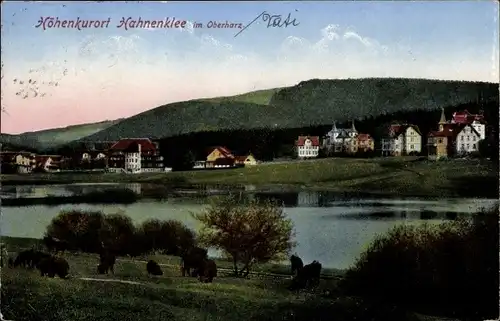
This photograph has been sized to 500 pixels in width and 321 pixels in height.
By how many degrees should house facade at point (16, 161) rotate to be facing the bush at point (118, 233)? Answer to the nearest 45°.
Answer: approximately 45° to its left

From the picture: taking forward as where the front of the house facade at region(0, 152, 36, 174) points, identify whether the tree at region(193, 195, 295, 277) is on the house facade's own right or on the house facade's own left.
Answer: on the house facade's own left

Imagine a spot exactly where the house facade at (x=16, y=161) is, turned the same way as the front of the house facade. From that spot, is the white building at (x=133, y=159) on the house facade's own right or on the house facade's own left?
on the house facade's own left

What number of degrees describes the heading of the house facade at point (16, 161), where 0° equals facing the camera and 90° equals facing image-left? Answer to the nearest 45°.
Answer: approximately 0°

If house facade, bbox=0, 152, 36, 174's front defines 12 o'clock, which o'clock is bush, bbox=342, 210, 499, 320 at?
The bush is roughly at 12 o'clock from the house facade.

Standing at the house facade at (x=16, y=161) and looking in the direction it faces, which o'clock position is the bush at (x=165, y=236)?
The bush is roughly at 12 o'clock from the house facade.
